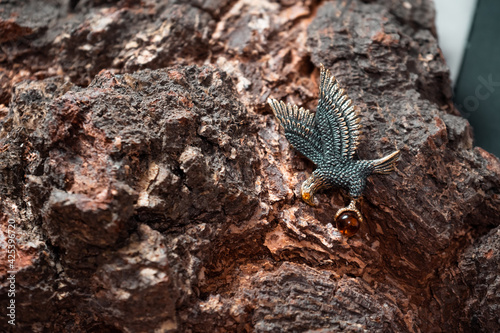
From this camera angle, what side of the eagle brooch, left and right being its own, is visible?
left
